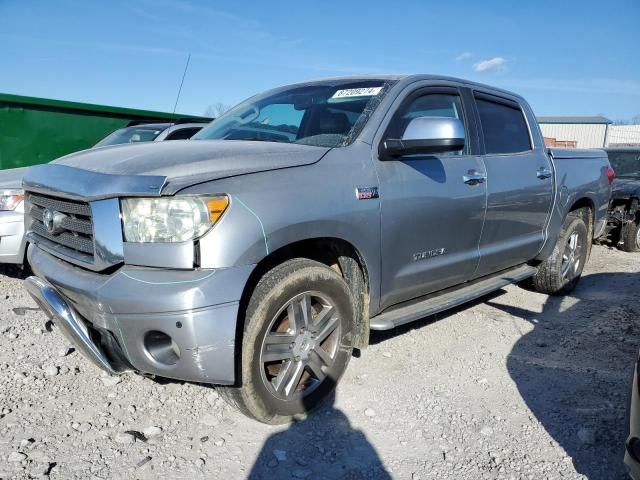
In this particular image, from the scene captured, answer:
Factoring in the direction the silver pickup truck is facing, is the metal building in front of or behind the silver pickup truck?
behind

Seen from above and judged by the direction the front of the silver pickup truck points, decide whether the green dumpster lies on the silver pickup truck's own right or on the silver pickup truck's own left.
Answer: on the silver pickup truck's own right

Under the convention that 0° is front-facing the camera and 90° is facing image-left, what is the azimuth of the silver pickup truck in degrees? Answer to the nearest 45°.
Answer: approximately 45°
